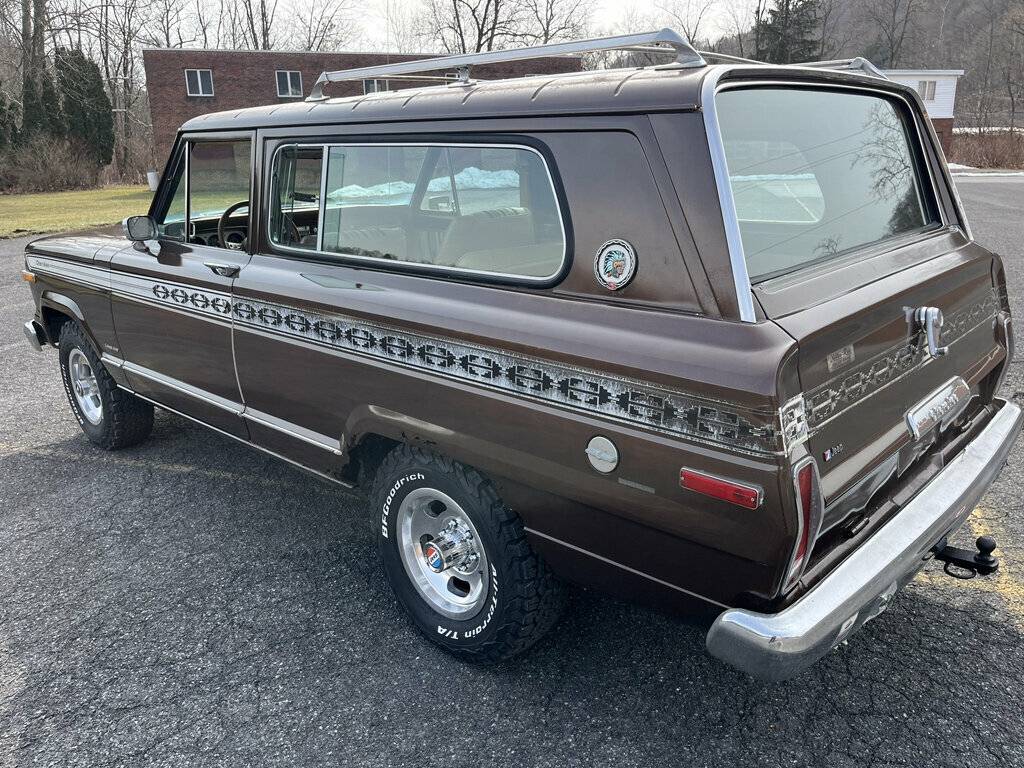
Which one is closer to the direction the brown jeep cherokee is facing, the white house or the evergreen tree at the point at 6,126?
the evergreen tree

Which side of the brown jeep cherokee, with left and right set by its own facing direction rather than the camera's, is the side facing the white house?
right

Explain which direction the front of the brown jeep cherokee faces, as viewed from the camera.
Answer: facing away from the viewer and to the left of the viewer

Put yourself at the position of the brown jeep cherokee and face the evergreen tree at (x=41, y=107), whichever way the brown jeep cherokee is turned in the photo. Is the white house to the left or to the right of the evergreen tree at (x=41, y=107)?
right

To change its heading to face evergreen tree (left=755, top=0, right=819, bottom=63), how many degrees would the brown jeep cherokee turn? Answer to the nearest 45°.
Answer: approximately 45° to its right

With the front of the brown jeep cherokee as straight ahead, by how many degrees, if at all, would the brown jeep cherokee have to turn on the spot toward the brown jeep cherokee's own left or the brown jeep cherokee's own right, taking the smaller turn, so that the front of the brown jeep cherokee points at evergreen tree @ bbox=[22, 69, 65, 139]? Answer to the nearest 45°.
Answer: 0° — it already faces it
